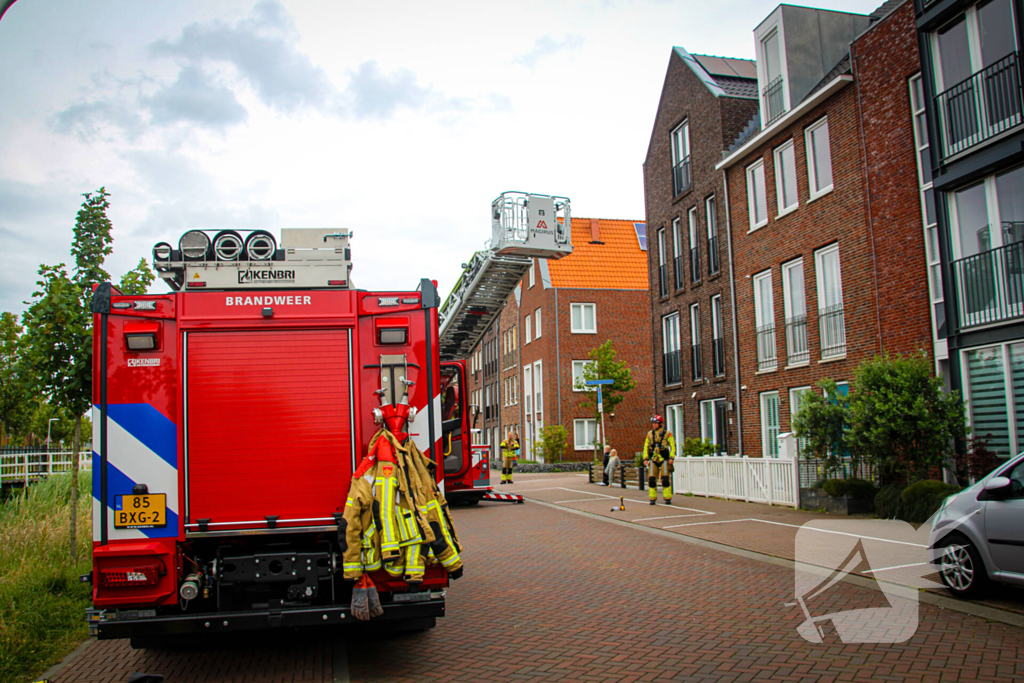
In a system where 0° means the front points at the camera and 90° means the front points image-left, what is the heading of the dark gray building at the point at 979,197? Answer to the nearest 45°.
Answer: approximately 45°

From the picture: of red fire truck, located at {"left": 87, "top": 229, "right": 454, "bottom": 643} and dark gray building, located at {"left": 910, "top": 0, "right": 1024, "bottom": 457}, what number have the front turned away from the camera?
1

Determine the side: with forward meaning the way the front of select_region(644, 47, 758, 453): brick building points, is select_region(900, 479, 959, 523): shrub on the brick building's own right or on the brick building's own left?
on the brick building's own left

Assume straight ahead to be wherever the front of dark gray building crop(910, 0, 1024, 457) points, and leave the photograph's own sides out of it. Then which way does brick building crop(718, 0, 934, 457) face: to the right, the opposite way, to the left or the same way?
the same way

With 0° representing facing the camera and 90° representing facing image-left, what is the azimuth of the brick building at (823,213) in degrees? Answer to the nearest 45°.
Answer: approximately 45°

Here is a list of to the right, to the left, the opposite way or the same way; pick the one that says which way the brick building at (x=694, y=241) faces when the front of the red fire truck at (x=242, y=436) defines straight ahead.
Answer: to the left

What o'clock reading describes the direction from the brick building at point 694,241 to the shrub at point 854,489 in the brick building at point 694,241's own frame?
The shrub is roughly at 10 o'clock from the brick building.

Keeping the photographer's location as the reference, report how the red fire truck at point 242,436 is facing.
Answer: facing away from the viewer

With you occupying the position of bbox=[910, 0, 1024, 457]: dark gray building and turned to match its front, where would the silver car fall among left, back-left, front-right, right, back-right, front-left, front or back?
front-left

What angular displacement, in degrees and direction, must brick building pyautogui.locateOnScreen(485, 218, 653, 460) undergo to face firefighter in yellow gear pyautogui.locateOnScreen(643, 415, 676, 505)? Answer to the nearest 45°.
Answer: approximately 45° to its left

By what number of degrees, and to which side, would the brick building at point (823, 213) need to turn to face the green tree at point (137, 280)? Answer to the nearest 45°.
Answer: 0° — it already faces it

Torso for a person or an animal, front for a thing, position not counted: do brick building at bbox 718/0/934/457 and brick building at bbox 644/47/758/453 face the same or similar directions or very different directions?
same or similar directions

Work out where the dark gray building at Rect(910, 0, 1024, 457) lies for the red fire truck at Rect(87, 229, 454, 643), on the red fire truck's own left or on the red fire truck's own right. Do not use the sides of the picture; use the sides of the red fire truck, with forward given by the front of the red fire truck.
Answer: on the red fire truck's own right

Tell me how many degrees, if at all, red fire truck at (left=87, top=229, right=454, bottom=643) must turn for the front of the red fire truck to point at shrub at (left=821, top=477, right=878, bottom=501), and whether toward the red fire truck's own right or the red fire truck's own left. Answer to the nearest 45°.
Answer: approximately 45° to the red fire truck's own right

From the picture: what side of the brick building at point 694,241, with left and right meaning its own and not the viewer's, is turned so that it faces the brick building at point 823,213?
left

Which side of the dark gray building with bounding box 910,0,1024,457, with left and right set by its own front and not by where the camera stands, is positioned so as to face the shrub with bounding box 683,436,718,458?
right

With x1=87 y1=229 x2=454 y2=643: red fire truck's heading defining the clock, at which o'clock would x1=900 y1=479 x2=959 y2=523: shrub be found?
The shrub is roughly at 2 o'clock from the red fire truck.

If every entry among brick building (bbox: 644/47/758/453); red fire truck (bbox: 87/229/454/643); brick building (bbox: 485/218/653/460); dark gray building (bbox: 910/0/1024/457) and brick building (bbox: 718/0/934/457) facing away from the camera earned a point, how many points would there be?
1

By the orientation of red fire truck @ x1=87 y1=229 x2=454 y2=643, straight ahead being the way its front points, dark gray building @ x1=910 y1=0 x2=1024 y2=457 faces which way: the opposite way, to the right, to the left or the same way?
to the left

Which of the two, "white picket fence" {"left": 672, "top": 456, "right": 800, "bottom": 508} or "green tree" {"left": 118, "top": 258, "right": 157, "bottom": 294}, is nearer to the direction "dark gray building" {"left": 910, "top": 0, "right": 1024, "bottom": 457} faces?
the green tree

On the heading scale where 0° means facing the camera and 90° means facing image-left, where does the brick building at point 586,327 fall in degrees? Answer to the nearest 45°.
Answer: approximately 45°

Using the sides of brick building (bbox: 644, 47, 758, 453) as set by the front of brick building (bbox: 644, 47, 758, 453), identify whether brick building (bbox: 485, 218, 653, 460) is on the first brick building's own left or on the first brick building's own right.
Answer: on the first brick building's own right
